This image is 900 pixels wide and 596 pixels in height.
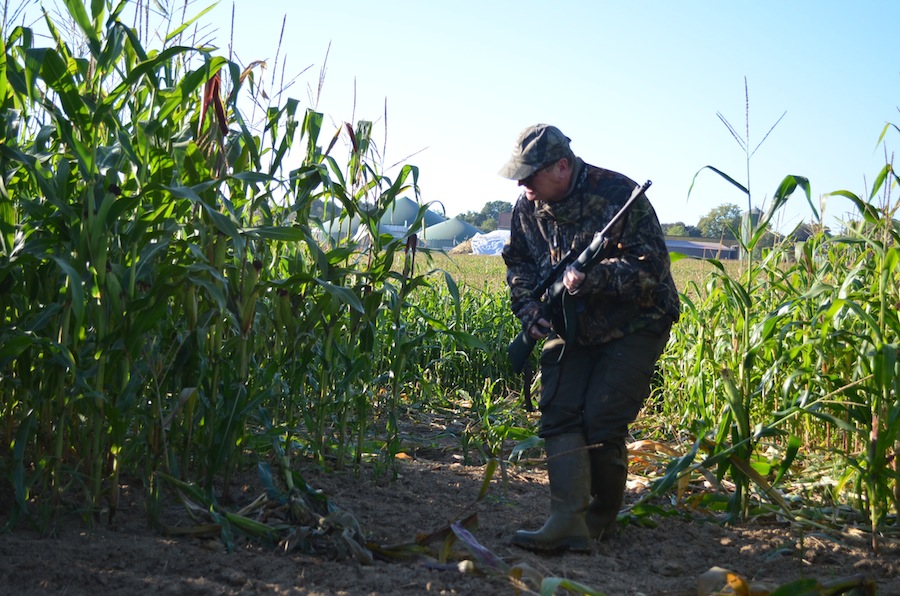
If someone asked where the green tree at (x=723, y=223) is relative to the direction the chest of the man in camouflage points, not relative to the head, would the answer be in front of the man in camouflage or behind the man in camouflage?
behind

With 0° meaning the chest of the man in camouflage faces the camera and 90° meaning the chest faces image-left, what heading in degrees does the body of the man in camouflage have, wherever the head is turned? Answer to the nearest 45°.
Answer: approximately 45°
